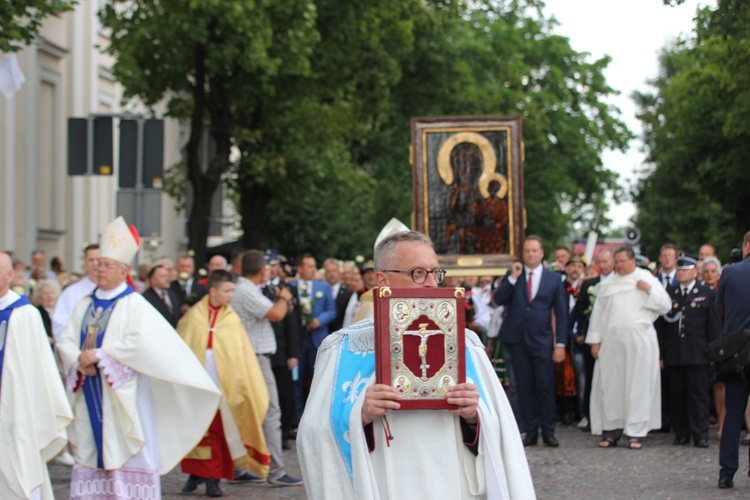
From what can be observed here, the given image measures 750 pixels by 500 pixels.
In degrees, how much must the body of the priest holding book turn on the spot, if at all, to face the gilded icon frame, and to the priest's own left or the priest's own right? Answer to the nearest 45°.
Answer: approximately 180°

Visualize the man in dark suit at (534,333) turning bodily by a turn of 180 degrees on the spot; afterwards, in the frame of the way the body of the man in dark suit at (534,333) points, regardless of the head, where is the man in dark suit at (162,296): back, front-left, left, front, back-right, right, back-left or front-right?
left

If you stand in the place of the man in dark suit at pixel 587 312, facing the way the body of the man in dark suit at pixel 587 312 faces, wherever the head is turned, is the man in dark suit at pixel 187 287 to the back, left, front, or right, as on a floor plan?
right

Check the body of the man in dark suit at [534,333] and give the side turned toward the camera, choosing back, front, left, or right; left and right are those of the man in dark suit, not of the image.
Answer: front

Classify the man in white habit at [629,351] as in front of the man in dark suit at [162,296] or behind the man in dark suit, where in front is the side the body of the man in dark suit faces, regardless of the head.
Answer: in front

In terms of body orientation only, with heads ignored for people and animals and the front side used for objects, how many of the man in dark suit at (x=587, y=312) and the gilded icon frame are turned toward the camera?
2

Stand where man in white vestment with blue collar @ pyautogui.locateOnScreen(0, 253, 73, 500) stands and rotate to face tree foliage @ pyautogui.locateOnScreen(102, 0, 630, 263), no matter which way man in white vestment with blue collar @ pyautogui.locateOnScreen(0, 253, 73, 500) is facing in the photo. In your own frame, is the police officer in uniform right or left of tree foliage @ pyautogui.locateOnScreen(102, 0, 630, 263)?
right

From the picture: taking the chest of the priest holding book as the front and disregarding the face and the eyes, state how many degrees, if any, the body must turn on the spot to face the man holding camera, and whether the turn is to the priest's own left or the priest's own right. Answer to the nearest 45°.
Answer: approximately 180°

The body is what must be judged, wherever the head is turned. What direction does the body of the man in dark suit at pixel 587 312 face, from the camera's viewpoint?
toward the camera

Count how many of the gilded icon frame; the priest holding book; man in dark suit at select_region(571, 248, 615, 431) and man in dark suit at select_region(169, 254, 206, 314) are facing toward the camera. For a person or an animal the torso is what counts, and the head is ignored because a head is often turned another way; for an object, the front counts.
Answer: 4

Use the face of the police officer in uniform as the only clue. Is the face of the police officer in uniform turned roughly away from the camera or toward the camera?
toward the camera

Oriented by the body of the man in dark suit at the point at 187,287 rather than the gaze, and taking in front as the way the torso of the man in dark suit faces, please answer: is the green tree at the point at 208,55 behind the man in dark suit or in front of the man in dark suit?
behind

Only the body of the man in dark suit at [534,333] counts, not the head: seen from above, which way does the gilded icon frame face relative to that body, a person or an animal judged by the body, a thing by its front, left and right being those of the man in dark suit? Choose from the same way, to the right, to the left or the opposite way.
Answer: the same way

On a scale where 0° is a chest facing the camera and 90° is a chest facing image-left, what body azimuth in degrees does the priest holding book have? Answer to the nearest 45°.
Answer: approximately 0°

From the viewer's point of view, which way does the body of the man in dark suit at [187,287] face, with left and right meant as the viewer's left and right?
facing the viewer

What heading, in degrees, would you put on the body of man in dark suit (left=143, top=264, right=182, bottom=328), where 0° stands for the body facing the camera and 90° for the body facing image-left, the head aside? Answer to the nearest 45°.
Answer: approximately 315°
